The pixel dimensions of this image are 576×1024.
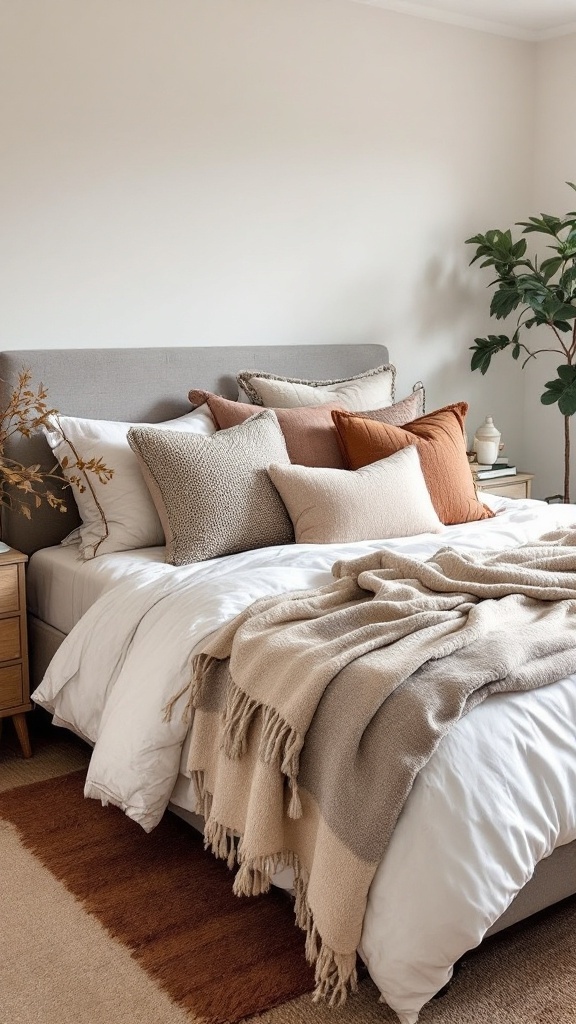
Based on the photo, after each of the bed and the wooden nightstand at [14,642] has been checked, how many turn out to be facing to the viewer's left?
0

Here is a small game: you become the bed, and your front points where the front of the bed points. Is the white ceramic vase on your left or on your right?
on your left

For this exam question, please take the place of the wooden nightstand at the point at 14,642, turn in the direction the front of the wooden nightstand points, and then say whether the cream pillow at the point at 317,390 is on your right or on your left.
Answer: on your left

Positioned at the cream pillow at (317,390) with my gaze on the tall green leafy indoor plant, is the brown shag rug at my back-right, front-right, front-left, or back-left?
back-right

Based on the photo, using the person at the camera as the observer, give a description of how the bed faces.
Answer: facing the viewer and to the right of the viewer

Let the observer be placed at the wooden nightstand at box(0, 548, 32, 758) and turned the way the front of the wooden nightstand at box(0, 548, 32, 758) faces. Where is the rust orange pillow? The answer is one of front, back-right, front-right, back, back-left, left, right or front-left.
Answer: front-left

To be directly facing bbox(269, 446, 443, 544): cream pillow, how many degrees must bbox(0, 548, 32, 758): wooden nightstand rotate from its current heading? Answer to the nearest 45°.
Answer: approximately 45° to its left
